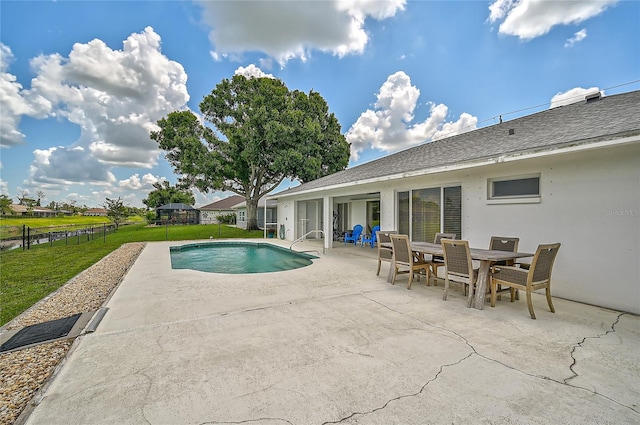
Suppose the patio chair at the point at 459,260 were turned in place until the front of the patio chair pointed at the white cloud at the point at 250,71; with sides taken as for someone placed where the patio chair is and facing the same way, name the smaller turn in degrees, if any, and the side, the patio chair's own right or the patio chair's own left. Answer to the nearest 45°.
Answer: approximately 90° to the patio chair's own left

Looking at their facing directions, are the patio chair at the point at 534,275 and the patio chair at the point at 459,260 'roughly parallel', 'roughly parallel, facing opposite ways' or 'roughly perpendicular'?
roughly perpendicular

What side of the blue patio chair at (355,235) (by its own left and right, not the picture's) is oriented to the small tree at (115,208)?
right

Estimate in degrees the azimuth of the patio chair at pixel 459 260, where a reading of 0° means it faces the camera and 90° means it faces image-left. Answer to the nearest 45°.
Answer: approximately 225°

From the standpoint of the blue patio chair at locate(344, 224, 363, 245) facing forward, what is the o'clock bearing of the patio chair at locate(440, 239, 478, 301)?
The patio chair is roughly at 10 o'clock from the blue patio chair.

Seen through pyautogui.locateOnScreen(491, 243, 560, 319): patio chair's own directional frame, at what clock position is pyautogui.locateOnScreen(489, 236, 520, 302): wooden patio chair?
The wooden patio chair is roughly at 1 o'clock from the patio chair.

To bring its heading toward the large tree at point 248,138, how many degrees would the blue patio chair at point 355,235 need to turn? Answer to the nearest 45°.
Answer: approximately 90° to its right

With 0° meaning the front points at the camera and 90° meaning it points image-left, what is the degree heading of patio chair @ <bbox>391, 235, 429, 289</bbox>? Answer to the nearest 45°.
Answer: approximately 225°

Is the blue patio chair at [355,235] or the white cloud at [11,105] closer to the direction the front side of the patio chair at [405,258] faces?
the blue patio chair

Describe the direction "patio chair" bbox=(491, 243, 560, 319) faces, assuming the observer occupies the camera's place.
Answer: facing away from the viewer and to the left of the viewer

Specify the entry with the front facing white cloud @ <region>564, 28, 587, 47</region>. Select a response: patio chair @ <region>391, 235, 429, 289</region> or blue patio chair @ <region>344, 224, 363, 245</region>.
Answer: the patio chair

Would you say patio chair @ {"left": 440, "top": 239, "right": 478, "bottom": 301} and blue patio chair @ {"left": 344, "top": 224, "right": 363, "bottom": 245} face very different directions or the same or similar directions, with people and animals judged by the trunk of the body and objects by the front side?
very different directions
